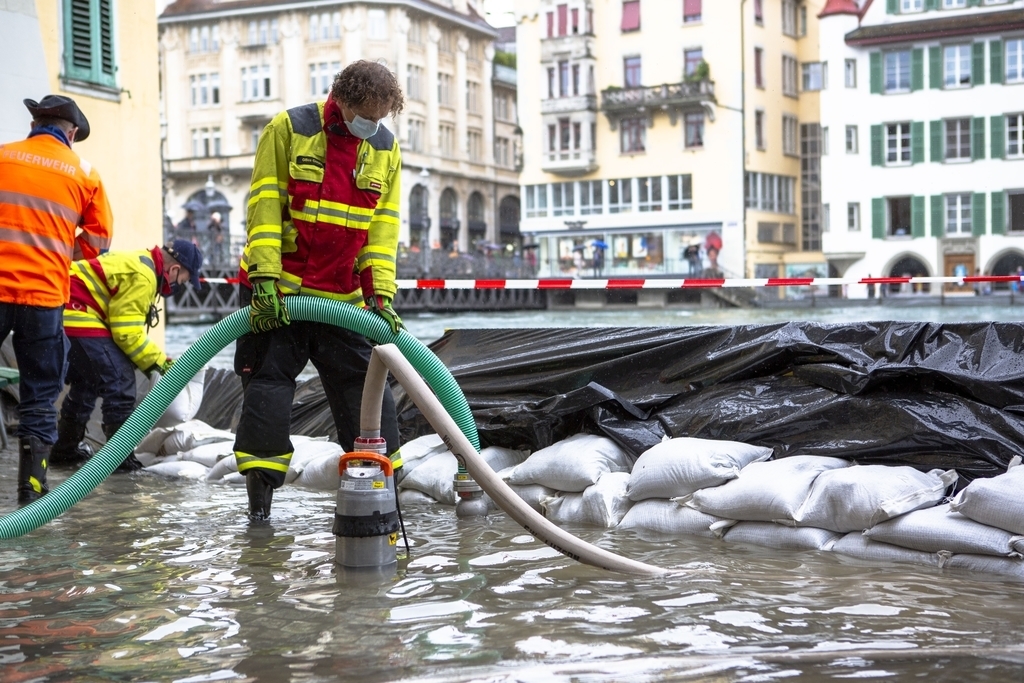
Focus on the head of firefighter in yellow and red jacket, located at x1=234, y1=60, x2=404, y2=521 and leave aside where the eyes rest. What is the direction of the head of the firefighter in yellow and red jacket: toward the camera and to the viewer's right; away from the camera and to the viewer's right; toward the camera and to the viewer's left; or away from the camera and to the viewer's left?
toward the camera and to the viewer's right

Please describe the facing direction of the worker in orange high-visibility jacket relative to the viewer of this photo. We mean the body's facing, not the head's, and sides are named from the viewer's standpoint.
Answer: facing away from the viewer and to the right of the viewer

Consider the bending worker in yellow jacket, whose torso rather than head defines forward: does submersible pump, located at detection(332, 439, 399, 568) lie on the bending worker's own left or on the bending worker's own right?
on the bending worker's own right

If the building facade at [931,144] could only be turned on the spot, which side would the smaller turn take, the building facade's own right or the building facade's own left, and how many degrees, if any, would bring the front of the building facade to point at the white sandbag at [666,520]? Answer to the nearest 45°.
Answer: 0° — it already faces it

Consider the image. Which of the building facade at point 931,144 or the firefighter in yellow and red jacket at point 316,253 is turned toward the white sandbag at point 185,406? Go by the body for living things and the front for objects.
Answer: the building facade

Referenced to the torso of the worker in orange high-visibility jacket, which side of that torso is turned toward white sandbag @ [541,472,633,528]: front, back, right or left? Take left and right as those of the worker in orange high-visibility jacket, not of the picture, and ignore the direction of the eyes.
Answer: right

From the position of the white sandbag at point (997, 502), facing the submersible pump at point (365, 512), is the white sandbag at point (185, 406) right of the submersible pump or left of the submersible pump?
right

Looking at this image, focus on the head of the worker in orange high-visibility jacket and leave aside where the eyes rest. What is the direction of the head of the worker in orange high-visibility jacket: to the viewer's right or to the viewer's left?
to the viewer's right

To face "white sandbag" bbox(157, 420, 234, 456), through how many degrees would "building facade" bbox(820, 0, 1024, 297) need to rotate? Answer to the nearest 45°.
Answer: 0° — it already faces it

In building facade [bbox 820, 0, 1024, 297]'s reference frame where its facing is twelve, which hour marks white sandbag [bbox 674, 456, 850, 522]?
The white sandbag is roughly at 12 o'clock from the building facade.

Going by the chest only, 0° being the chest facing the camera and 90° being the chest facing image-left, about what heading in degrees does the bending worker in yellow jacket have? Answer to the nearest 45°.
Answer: approximately 270°

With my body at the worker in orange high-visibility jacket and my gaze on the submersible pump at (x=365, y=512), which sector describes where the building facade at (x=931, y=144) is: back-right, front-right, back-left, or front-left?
back-left

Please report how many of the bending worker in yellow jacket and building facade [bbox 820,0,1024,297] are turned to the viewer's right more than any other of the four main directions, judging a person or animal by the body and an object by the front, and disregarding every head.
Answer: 1

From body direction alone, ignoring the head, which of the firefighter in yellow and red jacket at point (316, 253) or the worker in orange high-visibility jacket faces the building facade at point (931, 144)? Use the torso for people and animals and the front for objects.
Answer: the worker in orange high-visibility jacket
